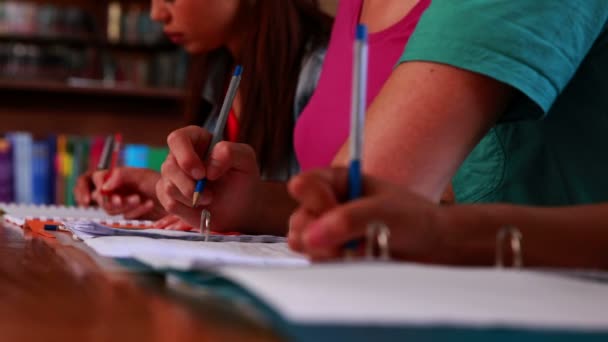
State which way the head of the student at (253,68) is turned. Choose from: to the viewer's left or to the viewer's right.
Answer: to the viewer's left

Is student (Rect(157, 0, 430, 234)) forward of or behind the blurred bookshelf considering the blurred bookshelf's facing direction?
forward

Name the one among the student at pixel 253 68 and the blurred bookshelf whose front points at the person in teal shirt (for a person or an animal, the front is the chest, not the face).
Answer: the blurred bookshelf

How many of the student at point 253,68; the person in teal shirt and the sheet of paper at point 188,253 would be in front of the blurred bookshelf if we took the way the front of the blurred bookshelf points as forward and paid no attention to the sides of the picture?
3

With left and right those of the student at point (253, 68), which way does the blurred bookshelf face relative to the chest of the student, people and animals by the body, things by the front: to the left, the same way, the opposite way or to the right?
to the left

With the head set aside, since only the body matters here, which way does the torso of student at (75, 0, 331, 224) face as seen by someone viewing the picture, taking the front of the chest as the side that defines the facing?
to the viewer's left

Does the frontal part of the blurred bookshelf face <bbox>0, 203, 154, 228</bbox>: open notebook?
yes

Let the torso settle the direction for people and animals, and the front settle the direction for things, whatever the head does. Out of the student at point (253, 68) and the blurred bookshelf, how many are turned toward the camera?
1

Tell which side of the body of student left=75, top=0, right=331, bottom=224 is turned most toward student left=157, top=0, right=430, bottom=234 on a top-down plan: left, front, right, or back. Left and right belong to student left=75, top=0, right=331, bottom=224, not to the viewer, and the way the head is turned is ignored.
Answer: left

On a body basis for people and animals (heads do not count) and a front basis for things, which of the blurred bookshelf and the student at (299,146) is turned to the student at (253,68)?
the blurred bookshelf
